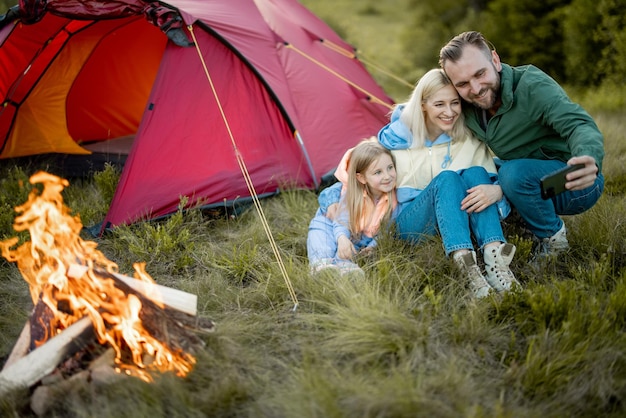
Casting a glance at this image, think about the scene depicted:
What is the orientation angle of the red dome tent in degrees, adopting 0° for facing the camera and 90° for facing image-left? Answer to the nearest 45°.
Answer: approximately 45°

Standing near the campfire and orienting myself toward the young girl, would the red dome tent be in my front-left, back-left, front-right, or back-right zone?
front-left

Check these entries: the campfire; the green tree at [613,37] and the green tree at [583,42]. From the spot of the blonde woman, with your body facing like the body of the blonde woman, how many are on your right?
1

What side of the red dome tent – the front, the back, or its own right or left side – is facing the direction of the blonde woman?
left

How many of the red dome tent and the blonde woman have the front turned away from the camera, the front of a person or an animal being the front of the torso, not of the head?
0

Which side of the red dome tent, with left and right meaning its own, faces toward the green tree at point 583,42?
back

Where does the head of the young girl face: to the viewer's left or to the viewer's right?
to the viewer's right

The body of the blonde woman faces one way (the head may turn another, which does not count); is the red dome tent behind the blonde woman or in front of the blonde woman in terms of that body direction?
behind

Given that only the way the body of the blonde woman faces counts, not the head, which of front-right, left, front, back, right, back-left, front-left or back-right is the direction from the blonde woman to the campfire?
right

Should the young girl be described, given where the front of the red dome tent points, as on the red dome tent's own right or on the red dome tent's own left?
on the red dome tent's own left
